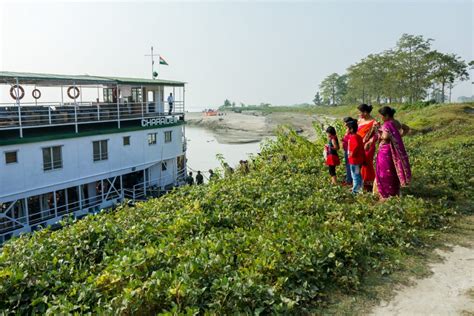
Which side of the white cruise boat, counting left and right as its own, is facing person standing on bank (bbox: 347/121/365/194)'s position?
right

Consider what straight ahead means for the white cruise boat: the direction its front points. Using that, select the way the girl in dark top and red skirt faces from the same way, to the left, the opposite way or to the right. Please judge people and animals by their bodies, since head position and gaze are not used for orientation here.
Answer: to the left

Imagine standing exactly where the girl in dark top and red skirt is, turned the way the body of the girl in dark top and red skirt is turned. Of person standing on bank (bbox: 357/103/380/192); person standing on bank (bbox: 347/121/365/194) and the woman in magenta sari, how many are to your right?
0

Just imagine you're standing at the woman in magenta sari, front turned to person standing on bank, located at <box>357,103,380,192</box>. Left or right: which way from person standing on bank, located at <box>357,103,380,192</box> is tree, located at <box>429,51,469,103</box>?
right

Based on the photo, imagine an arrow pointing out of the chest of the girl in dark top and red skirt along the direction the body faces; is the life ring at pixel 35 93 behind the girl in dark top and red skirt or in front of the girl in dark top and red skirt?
in front

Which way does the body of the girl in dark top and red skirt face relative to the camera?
to the viewer's left

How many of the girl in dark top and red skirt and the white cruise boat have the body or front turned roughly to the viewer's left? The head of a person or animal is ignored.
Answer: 1

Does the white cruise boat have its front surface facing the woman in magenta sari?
no

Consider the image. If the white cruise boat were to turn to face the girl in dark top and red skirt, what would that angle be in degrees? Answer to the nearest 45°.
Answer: approximately 90° to its right

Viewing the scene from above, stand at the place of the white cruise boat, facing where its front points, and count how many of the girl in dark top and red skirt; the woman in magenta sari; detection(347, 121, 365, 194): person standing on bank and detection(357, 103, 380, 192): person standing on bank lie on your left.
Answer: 0

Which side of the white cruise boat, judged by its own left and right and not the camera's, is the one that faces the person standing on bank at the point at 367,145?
right

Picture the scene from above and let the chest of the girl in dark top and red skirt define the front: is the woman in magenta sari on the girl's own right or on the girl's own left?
on the girl's own left

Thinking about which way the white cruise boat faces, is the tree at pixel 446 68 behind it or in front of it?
in front

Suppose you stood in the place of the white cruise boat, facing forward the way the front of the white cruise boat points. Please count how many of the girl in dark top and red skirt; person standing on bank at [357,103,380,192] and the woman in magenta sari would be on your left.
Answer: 0

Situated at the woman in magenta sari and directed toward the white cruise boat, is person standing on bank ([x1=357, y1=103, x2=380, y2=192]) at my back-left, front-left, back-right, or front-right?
front-right

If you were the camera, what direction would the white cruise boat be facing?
facing away from the viewer and to the right of the viewer
